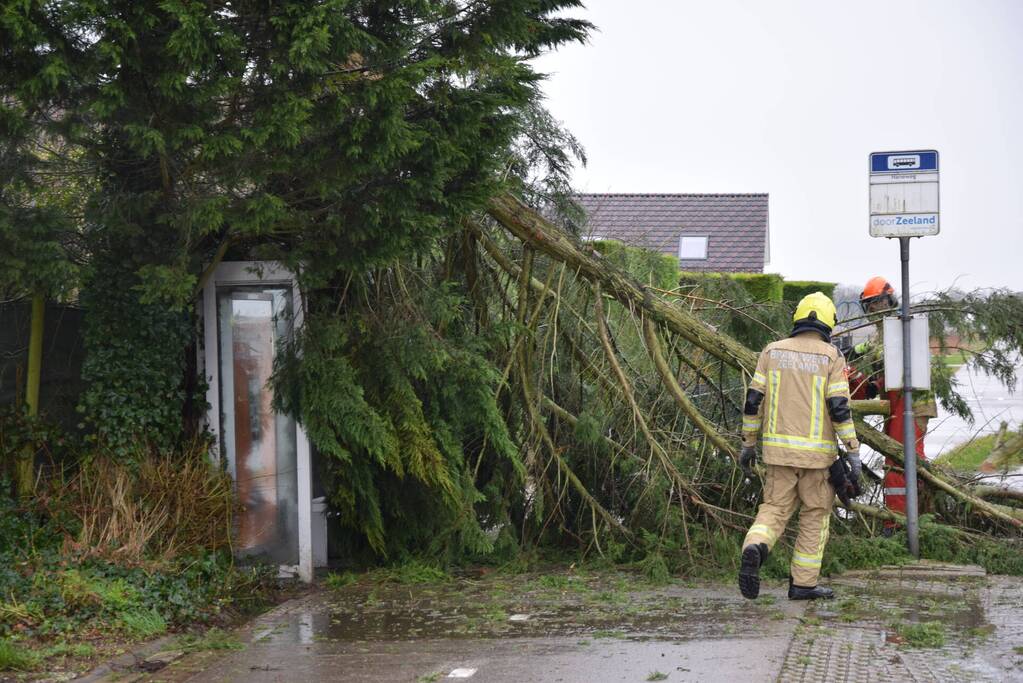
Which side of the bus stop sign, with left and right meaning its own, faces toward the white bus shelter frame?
right

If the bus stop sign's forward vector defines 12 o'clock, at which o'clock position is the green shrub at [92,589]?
The green shrub is roughly at 2 o'clock from the bus stop sign.

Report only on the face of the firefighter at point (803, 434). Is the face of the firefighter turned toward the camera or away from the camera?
away from the camera

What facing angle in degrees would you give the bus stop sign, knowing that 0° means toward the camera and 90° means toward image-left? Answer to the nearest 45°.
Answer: approximately 0°

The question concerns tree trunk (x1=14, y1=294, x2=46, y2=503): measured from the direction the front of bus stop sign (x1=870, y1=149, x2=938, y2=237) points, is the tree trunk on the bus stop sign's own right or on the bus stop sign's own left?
on the bus stop sign's own right

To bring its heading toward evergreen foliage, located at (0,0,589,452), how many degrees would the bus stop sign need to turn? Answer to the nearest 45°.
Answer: approximately 45° to its right
